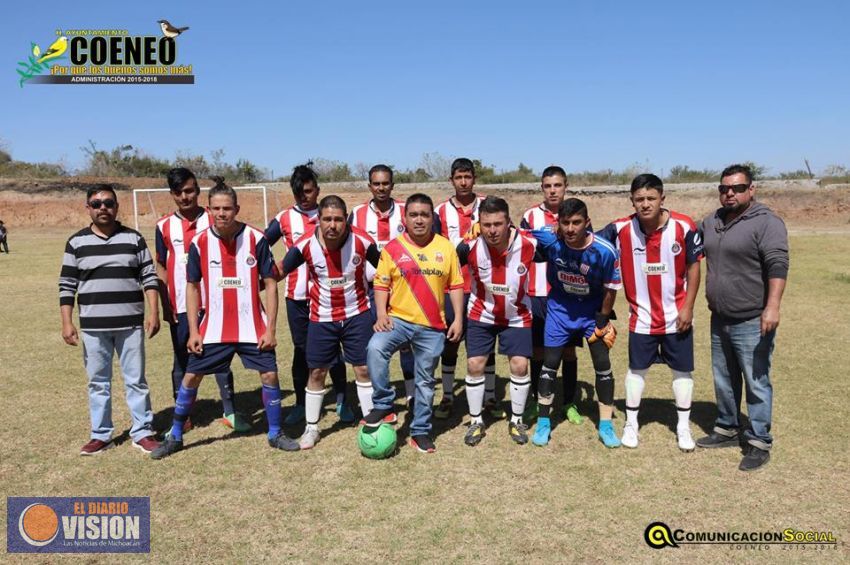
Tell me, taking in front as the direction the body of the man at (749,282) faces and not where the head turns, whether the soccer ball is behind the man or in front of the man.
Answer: in front

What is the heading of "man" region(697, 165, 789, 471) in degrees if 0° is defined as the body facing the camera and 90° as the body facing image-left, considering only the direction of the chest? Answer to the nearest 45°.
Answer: approximately 45°
